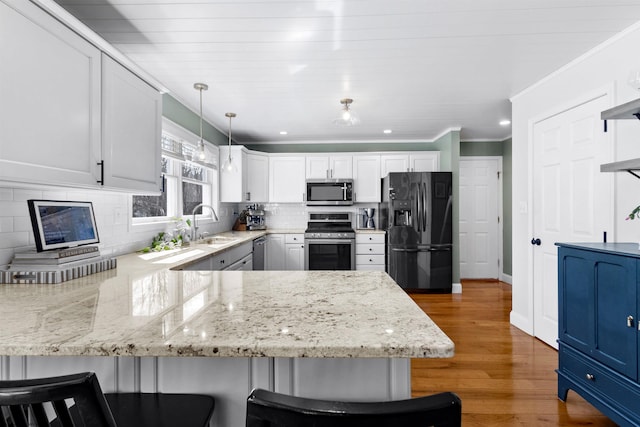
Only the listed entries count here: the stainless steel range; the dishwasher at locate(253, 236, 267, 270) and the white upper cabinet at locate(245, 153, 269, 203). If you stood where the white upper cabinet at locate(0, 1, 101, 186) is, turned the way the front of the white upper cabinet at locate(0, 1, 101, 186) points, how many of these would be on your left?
3

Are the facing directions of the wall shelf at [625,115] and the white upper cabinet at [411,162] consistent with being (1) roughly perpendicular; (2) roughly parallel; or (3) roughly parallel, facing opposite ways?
roughly perpendicular

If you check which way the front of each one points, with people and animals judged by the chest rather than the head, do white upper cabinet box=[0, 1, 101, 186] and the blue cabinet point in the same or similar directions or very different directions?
very different directions

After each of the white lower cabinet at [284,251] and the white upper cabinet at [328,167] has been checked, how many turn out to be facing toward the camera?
2

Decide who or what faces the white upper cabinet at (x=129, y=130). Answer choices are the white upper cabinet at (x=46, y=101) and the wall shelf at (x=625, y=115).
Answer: the wall shelf

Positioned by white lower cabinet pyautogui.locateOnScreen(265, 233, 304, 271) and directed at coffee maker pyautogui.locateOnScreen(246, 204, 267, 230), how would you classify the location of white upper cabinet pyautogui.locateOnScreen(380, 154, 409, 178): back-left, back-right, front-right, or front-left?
back-right

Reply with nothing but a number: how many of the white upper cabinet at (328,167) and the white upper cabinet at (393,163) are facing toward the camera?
2

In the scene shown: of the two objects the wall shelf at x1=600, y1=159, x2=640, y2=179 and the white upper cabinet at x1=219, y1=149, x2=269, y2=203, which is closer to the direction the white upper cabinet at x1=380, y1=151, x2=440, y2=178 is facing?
the wall shelf

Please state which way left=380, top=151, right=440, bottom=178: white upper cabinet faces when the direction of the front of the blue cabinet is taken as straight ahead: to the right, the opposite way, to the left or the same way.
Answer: to the left

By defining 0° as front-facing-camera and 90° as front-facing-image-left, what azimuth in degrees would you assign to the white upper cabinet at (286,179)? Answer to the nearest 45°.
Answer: approximately 0°

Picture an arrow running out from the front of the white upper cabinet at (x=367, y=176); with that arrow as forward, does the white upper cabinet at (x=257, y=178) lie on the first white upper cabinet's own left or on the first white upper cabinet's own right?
on the first white upper cabinet's own right
